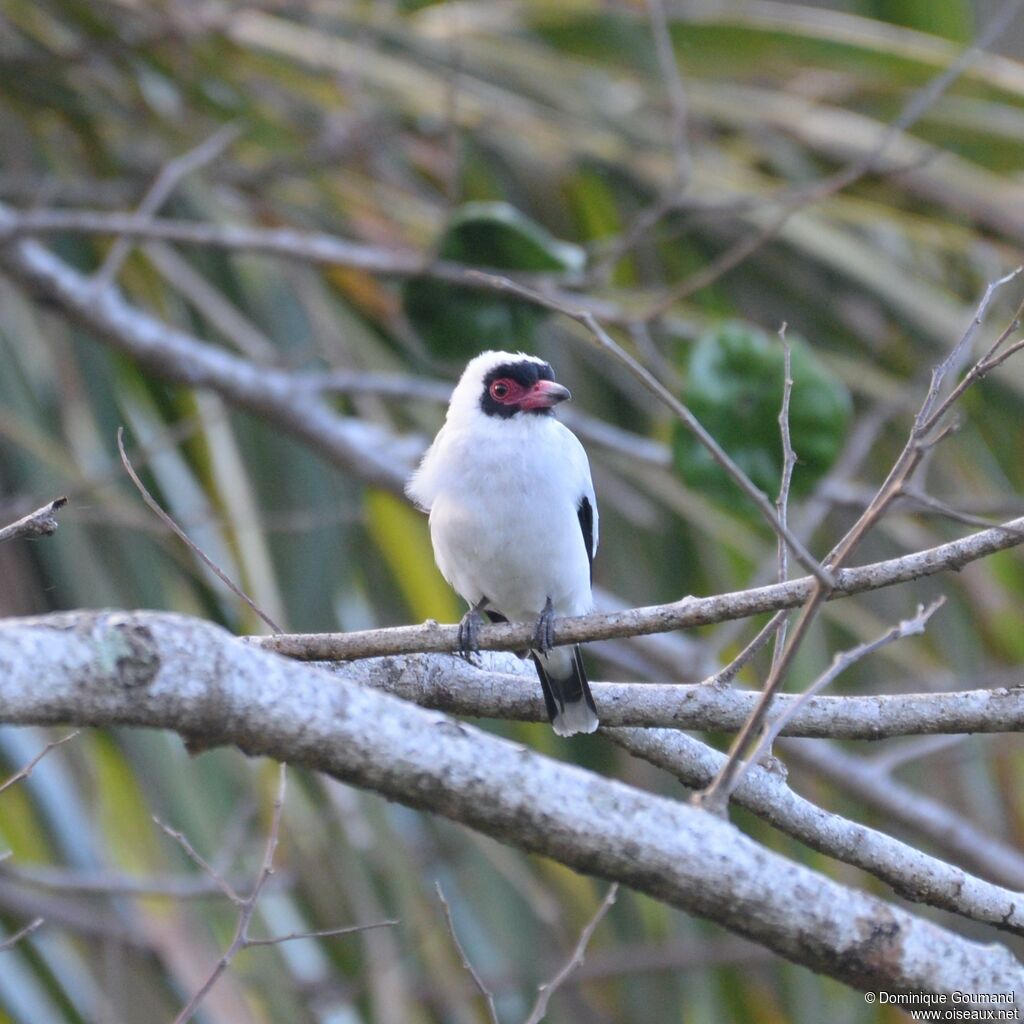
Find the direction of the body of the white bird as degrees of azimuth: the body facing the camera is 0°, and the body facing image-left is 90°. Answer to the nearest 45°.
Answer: approximately 0°

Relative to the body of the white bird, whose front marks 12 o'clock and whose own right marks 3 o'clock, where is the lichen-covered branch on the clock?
The lichen-covered branch is roughly at 12 o'clock from the white bird.

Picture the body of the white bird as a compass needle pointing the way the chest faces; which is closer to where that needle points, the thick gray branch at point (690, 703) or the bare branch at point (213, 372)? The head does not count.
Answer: the thick gray branch
